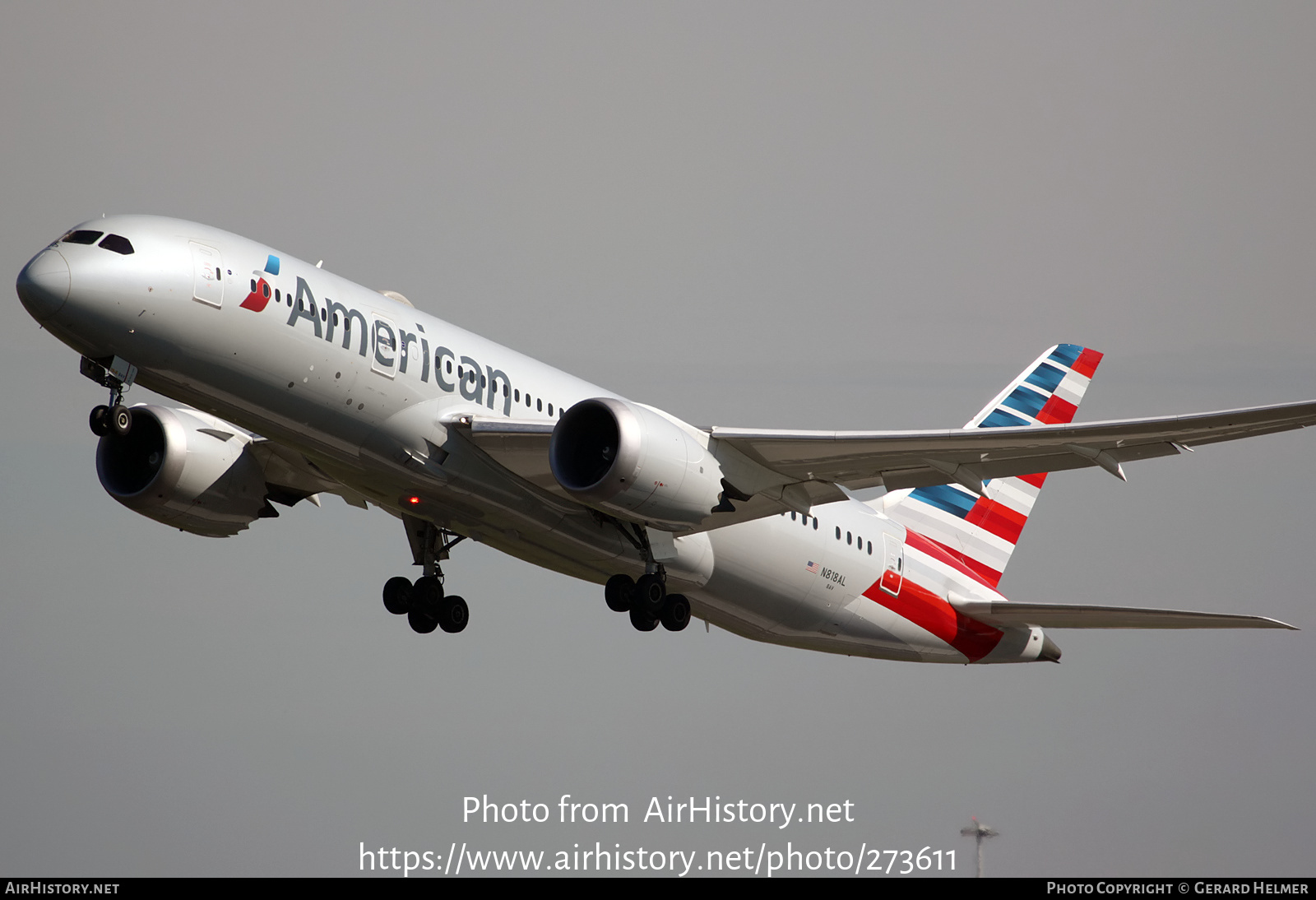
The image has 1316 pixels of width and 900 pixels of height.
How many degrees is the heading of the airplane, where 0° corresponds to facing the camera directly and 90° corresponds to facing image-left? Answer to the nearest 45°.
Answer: approximately 45°
